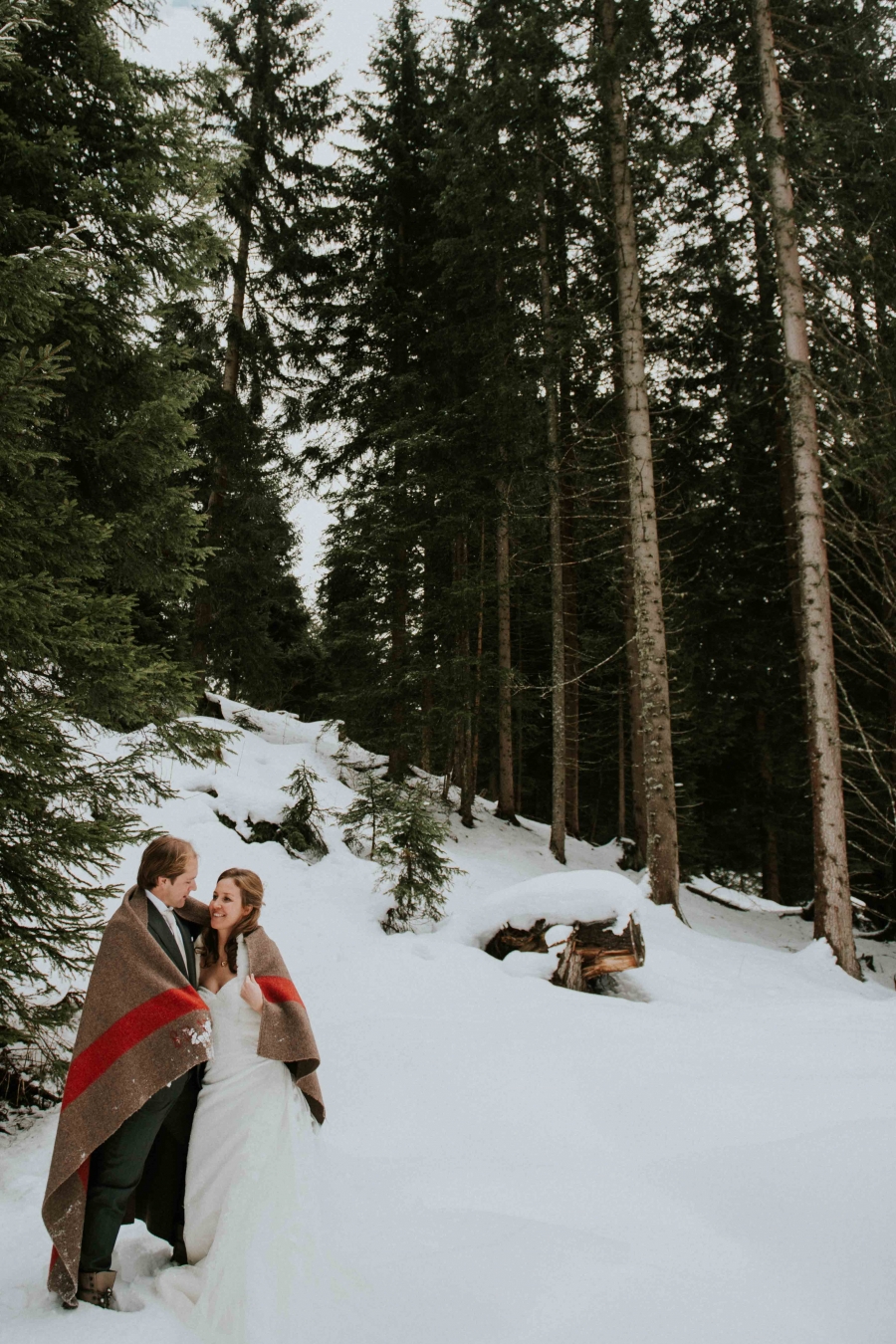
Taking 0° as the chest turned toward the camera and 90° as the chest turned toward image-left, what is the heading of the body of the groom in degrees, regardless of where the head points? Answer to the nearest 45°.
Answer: approximately 315°

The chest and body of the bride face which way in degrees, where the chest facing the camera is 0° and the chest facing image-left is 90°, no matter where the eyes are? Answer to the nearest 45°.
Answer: approximately 45°

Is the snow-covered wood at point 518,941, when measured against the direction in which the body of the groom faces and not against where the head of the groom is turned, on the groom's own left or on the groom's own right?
on the groom's own left

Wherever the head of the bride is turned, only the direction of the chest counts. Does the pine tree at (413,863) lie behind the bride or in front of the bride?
behind

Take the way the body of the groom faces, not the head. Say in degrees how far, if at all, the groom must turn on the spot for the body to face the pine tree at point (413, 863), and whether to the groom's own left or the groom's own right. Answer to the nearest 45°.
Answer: approximately 90° to the groom's own left
